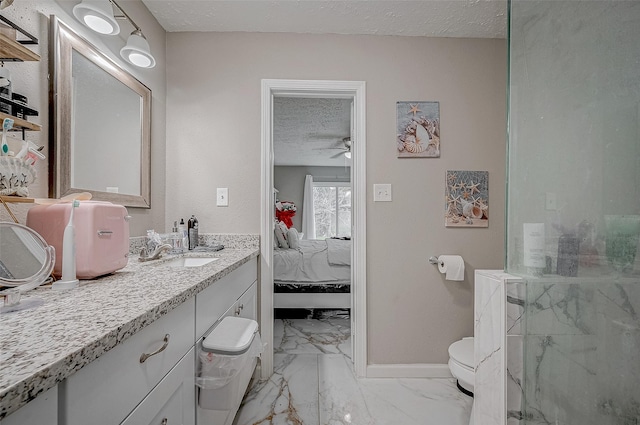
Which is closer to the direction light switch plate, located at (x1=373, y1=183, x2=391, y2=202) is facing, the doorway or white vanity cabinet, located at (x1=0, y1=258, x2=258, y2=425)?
the white vanity cabinet

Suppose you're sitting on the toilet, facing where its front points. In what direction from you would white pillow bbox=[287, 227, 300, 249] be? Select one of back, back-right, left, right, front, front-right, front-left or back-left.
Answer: front-right

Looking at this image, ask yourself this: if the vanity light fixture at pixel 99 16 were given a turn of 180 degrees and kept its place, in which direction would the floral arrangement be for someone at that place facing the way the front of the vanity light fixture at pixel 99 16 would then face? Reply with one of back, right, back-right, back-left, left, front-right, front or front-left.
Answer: right

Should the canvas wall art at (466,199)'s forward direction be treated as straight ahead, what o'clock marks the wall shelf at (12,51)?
The wall shelf is roughly at 1 o'clock from the canvas wall art.

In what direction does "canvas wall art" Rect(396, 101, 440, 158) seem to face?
toward the camera

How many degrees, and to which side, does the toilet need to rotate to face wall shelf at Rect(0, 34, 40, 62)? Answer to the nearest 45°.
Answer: approximately 45° to its left

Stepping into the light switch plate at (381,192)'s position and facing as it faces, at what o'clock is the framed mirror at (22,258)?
The framed mirror is roughly at 1 o'clock from the light switch plate.

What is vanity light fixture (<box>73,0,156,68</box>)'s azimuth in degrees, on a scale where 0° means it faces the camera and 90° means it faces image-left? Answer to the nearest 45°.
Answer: approximately 315°

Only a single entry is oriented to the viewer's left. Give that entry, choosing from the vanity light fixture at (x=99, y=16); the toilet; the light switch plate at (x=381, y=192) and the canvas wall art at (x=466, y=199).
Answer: the toilet

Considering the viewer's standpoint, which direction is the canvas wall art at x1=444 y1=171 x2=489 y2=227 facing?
facing the viewer

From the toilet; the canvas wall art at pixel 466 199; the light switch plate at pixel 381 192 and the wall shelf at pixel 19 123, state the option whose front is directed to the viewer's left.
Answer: the toilet

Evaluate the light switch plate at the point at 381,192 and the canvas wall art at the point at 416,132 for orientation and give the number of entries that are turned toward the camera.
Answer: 2

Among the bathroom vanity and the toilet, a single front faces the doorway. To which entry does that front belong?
the toilet

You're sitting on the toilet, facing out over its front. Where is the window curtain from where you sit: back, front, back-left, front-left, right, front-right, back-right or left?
front-right

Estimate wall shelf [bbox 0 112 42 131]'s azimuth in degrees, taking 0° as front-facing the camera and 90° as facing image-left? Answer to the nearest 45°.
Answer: approximately 315°
